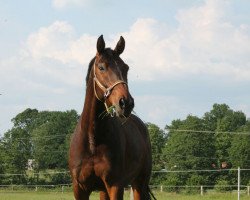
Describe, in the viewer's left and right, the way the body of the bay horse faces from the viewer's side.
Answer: facing the viewer and to the left of the viewer
